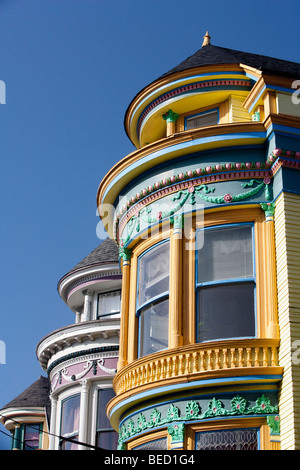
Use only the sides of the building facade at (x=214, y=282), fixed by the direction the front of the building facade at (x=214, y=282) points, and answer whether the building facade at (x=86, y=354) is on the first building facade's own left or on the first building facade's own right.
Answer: on the first building facade's own right

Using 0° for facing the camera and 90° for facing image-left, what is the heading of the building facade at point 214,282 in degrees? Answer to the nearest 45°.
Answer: approximately 45°

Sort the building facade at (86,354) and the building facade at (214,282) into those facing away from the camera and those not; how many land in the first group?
0

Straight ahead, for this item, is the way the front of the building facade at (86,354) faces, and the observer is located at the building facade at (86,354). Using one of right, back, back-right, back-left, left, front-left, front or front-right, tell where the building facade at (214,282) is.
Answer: front-left
